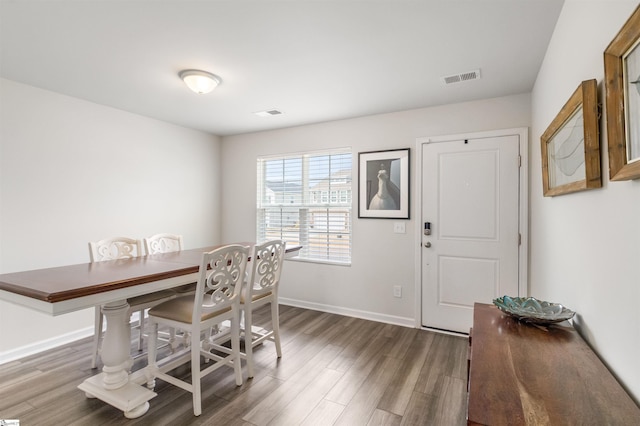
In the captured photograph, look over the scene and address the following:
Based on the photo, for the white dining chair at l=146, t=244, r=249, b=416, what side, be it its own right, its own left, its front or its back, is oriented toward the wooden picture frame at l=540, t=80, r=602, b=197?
back

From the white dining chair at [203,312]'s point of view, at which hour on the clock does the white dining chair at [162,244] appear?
the white dining chair at [162,244] is roughly at 1 o'clock from the white dining chair at [203,312].

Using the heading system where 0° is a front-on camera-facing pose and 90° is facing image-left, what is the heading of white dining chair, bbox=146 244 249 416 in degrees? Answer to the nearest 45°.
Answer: approximately 135°

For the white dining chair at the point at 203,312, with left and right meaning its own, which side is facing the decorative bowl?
back

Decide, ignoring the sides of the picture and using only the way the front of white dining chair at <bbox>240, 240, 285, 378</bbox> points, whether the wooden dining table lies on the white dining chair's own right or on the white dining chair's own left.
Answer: on the white dining chair's own left

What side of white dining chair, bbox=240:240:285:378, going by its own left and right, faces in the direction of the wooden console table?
back

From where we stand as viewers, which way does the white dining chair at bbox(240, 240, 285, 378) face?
facing away from the viewer and to the left of the viewer

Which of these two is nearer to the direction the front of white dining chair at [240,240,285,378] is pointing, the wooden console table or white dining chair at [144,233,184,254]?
the white dining chair
